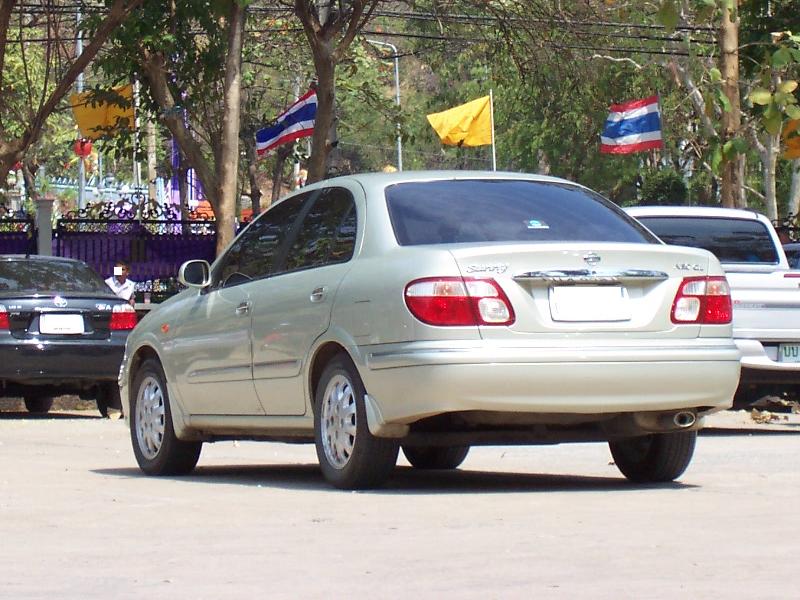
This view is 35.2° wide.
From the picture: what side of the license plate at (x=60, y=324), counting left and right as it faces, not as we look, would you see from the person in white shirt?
back

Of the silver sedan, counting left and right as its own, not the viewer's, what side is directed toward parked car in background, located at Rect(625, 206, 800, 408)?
right

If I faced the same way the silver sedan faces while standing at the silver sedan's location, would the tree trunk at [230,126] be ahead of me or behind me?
ahead

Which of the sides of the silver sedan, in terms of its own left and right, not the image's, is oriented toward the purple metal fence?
front

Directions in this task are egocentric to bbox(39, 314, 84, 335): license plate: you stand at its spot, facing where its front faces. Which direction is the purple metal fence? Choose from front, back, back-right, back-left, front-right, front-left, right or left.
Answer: back

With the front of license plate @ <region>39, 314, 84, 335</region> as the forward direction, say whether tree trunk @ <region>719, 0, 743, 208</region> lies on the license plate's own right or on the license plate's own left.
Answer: on the license plate's own left

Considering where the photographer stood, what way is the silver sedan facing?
facing away from the viewer and to the left of the viewer

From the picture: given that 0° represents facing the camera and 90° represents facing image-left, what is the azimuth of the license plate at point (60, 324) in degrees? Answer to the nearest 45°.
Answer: approximately 0°

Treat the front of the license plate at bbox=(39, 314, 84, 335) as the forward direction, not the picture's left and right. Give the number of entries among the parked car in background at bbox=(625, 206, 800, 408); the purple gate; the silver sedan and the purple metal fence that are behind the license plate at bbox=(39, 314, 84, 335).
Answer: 2

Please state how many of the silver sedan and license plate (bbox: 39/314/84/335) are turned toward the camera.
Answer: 1

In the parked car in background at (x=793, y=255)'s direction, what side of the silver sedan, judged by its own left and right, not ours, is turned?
right

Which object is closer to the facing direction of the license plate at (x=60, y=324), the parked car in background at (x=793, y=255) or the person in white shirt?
the parked car in background

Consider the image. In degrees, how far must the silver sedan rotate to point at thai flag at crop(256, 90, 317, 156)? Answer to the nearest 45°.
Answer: approximately 45° to its right
